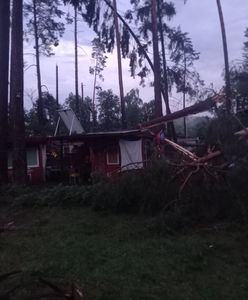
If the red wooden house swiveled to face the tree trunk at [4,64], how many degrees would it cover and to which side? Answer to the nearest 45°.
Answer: approximately 45° to its right

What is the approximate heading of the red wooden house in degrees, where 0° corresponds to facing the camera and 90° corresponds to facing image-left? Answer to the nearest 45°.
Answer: approximately 0°
